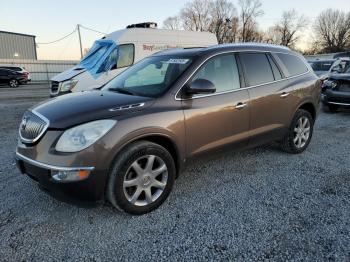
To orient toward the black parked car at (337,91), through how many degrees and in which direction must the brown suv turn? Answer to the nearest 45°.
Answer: approximately 180°

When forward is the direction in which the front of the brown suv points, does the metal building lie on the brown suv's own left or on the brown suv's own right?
on the brown suv's own right

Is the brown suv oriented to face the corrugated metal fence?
no

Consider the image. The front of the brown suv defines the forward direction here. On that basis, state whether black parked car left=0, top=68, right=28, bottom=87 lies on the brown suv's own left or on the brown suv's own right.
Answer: on the brown suv's own right

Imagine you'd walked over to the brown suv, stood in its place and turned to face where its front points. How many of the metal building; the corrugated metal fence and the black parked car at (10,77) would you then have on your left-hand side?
0

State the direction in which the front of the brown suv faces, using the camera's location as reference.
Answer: facing the viewer and to the left of the viewer
